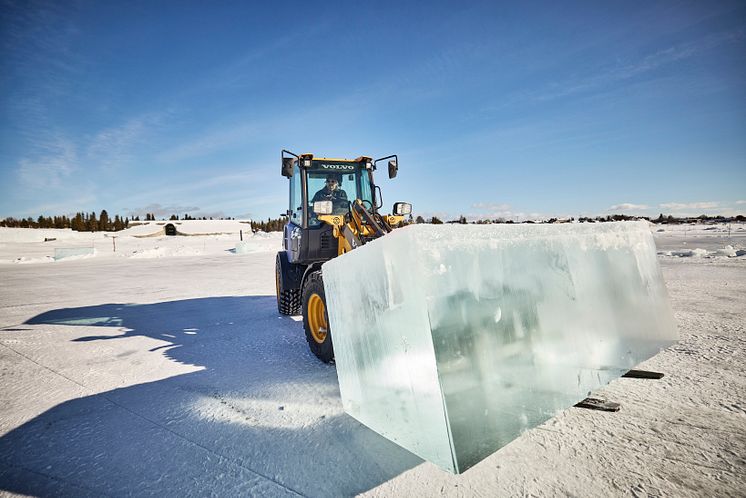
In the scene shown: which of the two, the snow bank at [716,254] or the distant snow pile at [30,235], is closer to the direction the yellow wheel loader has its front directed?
the snow bank

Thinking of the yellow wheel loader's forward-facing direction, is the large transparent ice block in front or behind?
in front

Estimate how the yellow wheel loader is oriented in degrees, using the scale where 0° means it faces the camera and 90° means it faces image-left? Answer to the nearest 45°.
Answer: approximately 315°

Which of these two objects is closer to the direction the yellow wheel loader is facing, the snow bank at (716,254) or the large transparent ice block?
the large transparent ice block

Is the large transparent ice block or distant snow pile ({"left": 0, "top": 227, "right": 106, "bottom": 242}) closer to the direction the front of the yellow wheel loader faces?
the large transparent ice block

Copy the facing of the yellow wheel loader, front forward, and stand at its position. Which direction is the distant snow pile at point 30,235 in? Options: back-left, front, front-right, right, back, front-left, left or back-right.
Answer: back
